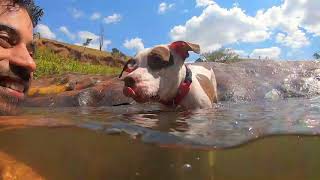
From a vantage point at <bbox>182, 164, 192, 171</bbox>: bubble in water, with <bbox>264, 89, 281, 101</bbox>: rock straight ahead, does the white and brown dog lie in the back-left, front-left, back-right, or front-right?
front-left

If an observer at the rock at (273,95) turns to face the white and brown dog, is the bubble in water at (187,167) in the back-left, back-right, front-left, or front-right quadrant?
front-left

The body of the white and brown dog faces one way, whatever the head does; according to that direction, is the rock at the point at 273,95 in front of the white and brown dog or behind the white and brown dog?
behind

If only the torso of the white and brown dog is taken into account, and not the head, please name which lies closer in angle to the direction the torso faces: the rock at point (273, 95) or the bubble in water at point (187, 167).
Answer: the bubble in water

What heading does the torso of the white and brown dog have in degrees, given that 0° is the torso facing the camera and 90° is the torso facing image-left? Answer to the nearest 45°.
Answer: approximately 45°

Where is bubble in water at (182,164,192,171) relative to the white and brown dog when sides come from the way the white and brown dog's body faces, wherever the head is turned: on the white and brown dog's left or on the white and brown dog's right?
on the white and brown dog's left

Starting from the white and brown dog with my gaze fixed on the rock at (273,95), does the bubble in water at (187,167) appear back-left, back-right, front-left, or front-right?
back-right
